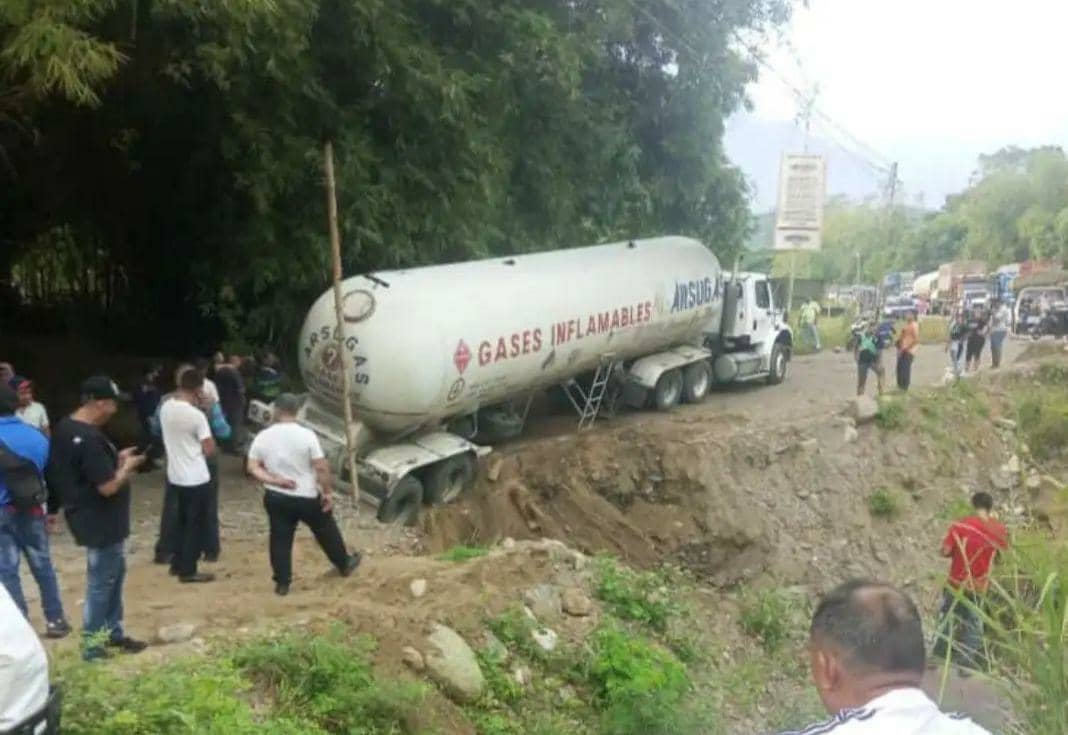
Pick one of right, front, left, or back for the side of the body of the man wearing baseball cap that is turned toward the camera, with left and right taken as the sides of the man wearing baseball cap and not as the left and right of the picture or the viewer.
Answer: right

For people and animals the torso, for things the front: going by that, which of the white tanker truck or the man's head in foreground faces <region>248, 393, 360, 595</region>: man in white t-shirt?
the man's head in foreground

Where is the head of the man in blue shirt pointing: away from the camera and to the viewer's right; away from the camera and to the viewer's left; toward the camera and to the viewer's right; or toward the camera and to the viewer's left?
away from the camera and to the viewer's right

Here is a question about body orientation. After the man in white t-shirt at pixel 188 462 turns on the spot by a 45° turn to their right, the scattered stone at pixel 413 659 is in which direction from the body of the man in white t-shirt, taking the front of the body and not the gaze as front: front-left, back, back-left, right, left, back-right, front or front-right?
front-right

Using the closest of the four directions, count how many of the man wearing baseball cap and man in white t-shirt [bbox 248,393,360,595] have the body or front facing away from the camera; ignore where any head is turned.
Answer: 1

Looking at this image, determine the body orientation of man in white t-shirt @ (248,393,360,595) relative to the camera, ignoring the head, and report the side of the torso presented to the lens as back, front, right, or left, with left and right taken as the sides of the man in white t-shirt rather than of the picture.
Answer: back

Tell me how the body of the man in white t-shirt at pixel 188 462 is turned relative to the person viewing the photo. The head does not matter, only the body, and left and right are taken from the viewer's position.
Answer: facing away from the viewer and to the right of the viewer

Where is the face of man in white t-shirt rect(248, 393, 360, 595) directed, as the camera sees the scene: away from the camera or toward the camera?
away from the camera

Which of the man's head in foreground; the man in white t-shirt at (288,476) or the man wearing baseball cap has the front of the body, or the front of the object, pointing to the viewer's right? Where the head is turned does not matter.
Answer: the man wearing baseball cap

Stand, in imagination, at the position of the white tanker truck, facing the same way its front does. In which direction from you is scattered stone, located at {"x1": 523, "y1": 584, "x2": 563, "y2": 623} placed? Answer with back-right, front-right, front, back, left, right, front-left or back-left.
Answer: back-right

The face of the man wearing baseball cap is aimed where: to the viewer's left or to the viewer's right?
to the viewer's right

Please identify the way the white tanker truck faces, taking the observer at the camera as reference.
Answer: facing away from the viewer and to the right of the viewer
